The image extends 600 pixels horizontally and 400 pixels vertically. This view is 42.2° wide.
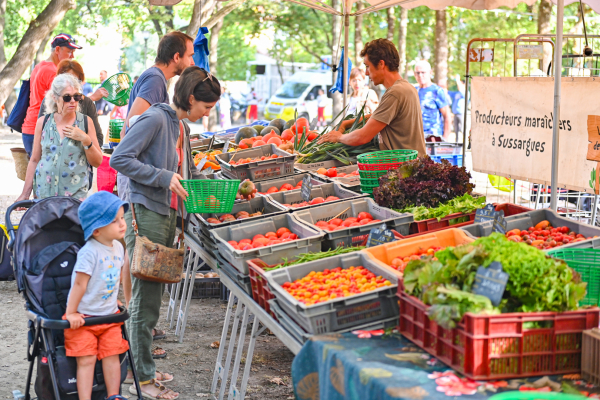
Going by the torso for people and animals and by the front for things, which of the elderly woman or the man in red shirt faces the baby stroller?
the elderly woman

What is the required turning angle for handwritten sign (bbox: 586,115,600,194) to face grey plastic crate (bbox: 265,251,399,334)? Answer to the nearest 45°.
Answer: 0° — it already faces it

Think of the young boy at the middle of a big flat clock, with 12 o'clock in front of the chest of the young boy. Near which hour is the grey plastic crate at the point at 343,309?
The grey plastic crate is roughly at 12 o'clock from the young boy.

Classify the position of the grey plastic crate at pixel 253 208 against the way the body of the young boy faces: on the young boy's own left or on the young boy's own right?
on the young boy's own left

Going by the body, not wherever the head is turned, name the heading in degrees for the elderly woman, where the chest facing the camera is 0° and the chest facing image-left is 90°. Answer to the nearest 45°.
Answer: approximately 0°

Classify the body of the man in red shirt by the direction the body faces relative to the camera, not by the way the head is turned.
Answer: to the viewer's right

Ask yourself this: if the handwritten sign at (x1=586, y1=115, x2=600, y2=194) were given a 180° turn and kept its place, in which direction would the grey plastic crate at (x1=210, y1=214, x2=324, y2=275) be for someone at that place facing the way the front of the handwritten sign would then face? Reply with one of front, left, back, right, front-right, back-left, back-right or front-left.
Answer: back-left

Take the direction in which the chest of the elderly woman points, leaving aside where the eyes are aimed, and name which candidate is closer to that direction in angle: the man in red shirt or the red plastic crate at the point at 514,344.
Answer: the red plastic crate

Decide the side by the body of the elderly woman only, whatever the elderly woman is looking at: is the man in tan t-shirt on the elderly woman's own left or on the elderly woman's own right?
on the elderly woman's own left
